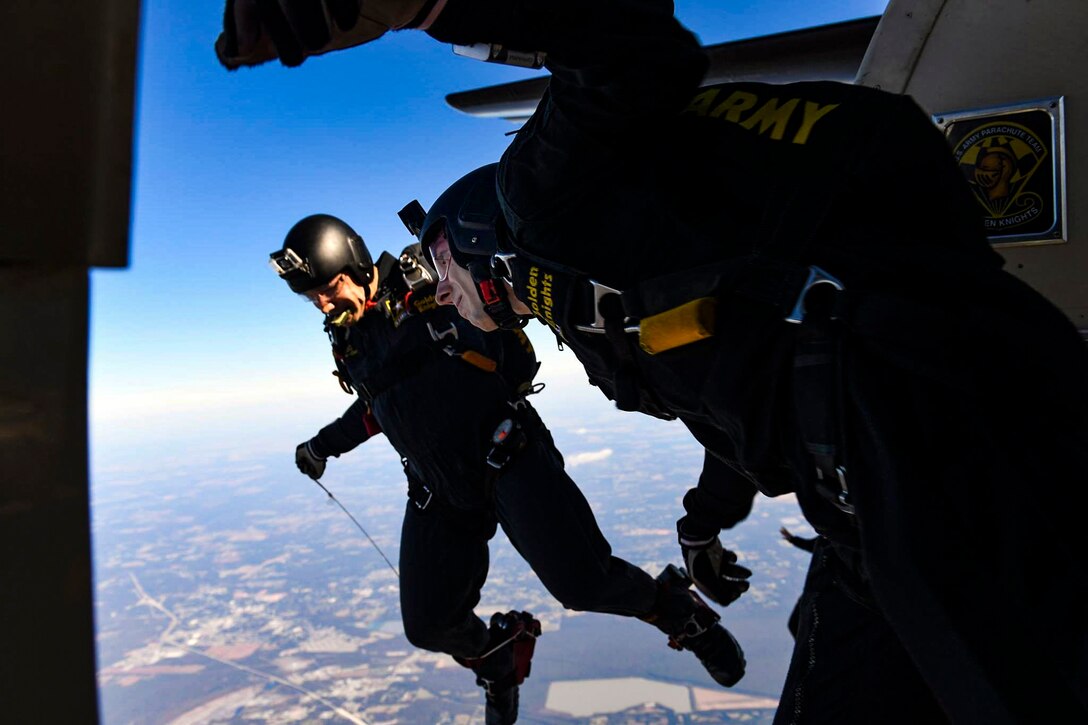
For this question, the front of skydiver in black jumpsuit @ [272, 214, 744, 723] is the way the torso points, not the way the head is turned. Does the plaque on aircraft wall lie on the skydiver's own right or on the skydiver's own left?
on the skydiver's own left

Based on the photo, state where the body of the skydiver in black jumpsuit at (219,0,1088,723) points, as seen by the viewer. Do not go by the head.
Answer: to the viewer's left

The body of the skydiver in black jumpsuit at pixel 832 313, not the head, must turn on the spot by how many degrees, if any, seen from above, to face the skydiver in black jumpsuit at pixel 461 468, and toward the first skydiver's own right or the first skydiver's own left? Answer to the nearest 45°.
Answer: approximately 45° to the first skydiver's own right

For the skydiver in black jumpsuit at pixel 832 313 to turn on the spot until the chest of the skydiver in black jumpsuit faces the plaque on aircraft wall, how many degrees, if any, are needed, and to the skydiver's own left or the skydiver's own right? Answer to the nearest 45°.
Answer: approximately 135° to the skydiver's own right

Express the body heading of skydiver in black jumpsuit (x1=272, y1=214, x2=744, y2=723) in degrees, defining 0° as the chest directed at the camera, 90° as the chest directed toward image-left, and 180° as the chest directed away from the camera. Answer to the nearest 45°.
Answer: approximately 45°
